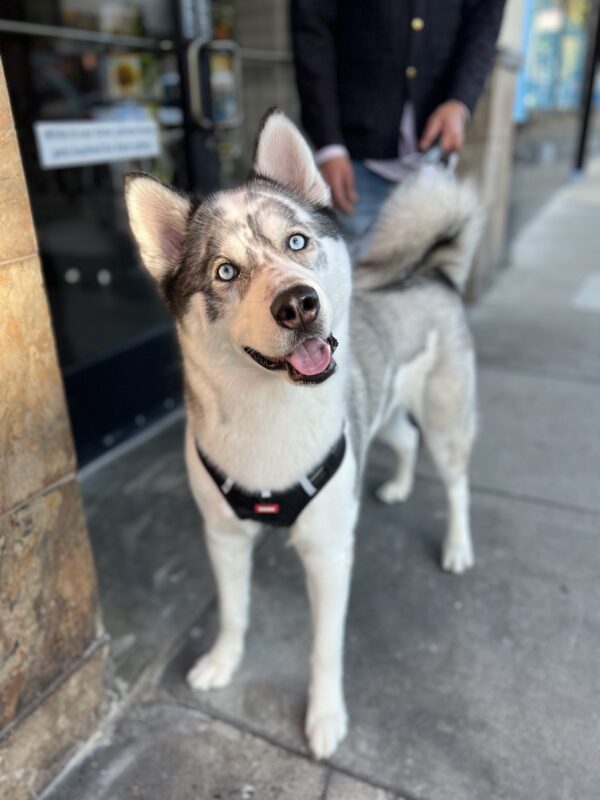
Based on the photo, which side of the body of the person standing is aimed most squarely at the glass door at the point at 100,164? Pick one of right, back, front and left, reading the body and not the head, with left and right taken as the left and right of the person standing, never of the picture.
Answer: right

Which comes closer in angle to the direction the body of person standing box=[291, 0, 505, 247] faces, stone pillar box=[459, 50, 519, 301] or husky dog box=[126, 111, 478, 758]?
the husky dog

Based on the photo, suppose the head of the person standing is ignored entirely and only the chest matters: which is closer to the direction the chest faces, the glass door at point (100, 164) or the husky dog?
the husky dog

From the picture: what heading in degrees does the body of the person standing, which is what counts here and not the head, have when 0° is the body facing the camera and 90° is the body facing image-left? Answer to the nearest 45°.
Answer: approximately 0°

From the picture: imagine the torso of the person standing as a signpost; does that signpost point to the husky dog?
yes
